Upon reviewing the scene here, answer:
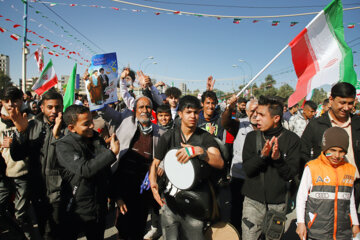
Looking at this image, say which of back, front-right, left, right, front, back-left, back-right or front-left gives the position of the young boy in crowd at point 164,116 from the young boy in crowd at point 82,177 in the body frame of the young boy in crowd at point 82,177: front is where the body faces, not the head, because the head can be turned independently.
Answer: left

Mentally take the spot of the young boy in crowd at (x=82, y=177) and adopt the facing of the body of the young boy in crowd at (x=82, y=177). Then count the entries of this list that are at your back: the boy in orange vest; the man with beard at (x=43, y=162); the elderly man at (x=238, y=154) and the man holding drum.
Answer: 1

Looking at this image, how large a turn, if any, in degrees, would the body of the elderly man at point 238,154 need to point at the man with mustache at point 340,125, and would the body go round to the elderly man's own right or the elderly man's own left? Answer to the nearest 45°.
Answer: approximately 45° to the elderly man's own left

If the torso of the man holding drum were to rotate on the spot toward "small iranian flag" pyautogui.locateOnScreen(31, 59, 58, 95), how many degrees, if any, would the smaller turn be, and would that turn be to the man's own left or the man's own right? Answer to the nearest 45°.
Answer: approximately 135° to the man's own right

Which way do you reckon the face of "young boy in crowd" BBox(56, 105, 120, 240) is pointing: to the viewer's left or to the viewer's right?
to the viewer's right

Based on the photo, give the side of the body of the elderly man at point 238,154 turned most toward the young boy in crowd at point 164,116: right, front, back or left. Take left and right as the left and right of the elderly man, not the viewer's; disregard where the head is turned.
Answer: right

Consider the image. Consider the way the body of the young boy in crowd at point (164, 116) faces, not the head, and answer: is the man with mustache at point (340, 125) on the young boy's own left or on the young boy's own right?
on the young boy's own left

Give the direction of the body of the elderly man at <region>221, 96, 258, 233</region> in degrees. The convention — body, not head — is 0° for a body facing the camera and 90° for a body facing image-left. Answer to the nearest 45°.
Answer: approximately 315°

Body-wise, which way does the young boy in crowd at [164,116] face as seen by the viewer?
toward the camera

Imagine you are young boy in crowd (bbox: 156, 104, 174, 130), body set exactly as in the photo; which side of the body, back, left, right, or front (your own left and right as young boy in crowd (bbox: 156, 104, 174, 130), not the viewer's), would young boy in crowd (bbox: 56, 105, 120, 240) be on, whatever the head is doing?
front

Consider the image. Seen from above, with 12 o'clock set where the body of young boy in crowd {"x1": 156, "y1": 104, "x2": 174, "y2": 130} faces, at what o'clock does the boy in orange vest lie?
The boy in orange vest is roughly at 11 o'clock from the young boy in crowd.

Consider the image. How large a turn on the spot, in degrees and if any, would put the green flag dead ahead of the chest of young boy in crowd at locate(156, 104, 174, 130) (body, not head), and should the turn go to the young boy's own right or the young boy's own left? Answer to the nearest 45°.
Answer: approximately 90° to the young boy's own right

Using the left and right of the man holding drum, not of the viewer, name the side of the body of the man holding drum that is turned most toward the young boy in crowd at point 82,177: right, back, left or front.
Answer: right

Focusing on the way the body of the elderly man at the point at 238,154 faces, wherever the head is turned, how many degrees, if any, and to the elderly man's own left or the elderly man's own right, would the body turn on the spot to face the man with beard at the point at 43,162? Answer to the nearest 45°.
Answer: approximately 90° to the elderly man's own right

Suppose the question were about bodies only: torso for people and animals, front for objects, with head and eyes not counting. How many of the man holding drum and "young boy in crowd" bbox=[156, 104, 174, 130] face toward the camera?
2

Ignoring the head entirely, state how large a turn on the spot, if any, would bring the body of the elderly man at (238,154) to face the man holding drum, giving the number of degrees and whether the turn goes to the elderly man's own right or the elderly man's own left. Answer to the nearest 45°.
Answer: approximately 90° to the elderly man's own right

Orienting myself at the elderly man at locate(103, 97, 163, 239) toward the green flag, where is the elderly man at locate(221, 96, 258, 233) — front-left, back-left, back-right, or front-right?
back-right
